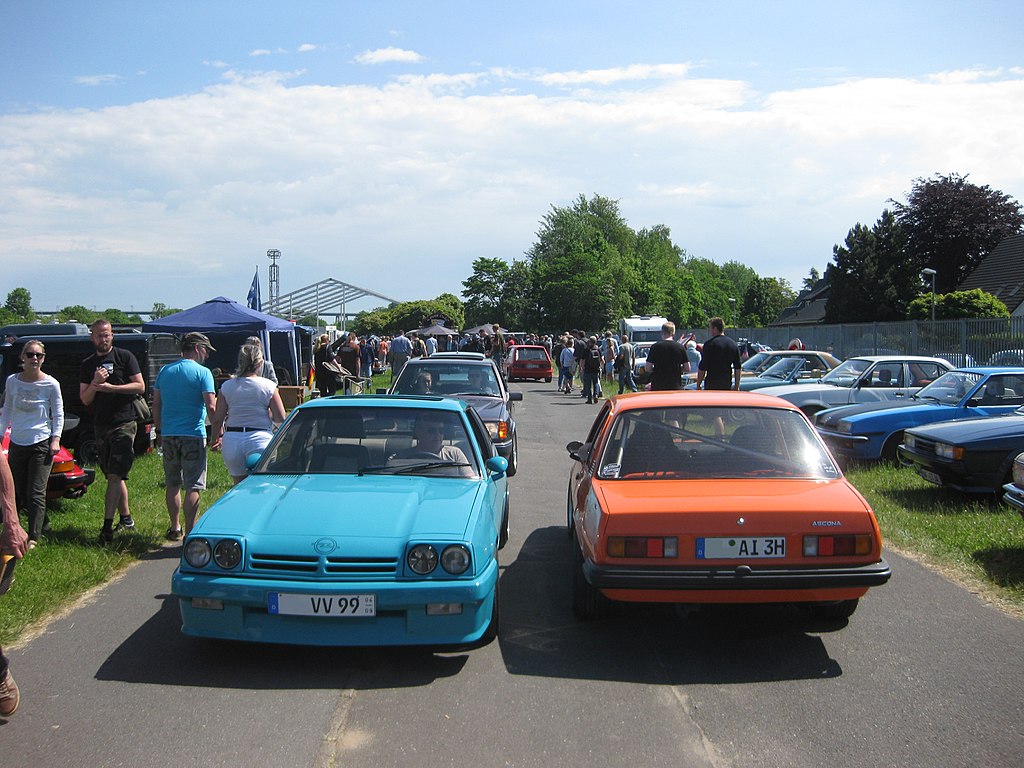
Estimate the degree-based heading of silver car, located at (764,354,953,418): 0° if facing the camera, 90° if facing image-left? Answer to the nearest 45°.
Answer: approximately 45°

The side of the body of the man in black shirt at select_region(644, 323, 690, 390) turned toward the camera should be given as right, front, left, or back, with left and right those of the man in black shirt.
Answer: back

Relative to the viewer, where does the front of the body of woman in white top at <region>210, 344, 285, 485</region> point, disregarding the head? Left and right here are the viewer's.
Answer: facing away from the viewer

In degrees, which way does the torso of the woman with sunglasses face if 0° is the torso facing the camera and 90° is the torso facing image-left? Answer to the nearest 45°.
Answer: approximately 0°

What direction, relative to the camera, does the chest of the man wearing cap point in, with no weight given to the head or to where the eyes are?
away from the camera

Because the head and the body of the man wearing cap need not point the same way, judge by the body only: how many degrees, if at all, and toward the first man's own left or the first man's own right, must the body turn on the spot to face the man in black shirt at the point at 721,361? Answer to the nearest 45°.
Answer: approximately 45° to the first man's own right

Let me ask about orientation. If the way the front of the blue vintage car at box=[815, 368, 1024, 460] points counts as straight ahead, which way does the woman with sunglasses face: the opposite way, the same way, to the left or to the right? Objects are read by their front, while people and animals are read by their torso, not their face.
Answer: to the left

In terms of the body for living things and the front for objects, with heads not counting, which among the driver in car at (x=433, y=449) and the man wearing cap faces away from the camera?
the man wearing cap

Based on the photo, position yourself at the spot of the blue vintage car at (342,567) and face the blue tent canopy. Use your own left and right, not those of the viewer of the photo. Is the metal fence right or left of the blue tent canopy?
right

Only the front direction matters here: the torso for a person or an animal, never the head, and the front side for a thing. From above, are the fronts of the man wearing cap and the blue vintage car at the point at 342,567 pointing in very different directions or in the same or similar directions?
very different directions

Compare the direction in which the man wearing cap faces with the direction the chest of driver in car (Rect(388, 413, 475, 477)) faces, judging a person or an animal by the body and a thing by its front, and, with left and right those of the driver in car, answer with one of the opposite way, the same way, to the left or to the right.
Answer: the opposite way

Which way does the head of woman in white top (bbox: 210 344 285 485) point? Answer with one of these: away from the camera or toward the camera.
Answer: away from the camera

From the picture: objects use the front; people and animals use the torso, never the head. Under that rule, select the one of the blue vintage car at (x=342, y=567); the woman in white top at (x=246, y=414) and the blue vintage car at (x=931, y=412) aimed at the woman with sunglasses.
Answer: the blue vintage car at (x=931, y=412)

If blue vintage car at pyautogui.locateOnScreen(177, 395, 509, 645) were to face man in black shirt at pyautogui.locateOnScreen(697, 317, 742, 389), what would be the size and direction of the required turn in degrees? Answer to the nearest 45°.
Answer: approximately 135° to its left

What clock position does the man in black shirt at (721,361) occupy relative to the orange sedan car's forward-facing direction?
The man in black shirt is roughly at 12 o'clock from the orange sedan car.

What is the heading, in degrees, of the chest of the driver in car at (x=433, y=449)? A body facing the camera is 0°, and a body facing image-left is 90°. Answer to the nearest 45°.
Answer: approximately 0°
